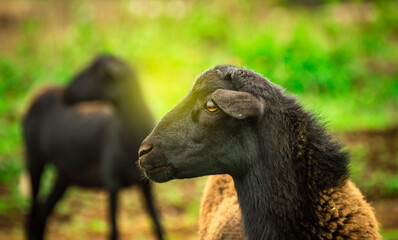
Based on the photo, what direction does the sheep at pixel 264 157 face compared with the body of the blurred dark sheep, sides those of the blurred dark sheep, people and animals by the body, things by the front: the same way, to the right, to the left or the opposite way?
the opposite way

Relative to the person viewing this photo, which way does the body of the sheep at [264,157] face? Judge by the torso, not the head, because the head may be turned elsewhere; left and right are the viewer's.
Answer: facing to the left of the viewer

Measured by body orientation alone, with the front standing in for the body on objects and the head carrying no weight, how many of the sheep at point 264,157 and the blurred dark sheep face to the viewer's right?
1

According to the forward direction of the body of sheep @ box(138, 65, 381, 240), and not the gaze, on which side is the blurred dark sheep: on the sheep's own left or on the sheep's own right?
on the sheep's own right

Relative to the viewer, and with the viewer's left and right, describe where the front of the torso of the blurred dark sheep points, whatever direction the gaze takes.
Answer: facing to the right of the viewer

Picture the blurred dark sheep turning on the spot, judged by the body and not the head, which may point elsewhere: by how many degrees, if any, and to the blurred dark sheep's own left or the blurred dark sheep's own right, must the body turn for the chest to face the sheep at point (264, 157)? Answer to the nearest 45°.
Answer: approximately 90° to the blurred dark sheep's own right
